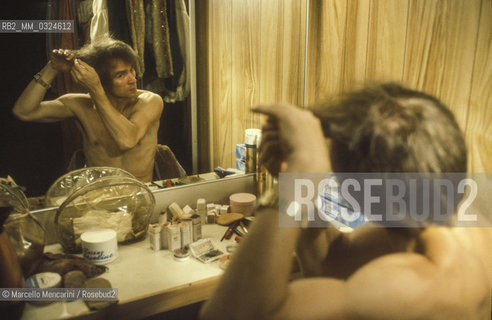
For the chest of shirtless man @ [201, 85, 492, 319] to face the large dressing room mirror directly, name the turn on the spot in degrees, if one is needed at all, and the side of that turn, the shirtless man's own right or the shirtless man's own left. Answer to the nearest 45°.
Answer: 0° — they already face it

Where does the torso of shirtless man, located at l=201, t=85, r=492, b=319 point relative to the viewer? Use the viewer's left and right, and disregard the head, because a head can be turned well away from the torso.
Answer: facing away from the viewer and to the left of the viewer

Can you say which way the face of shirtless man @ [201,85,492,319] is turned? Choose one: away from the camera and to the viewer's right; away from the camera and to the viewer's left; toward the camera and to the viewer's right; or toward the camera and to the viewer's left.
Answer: away from the camera and to the viewer's left
